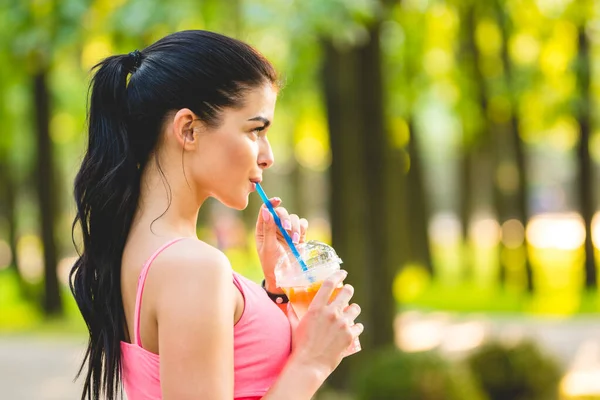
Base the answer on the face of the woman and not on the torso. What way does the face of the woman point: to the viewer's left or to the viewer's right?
to the viewer's right

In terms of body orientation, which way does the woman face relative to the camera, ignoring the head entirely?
to the viewer's right

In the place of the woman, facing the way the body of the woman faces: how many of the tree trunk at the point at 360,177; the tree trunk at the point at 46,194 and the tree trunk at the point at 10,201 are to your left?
3

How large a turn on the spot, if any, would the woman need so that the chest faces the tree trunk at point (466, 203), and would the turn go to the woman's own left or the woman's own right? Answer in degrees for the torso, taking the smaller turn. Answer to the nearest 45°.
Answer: approximately 90° to the woman's own left

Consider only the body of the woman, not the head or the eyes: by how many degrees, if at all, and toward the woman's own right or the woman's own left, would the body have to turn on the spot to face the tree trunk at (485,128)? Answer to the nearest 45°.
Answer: approximately 90° to the woman's own left

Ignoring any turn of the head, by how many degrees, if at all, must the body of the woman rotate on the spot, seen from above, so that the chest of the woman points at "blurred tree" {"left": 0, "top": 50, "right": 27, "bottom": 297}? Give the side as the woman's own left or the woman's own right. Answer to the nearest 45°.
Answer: approximately 90° to the woman's own left

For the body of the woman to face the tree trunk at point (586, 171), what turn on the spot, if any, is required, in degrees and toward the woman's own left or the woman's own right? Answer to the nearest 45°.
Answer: approximately 45° to the woman's own left

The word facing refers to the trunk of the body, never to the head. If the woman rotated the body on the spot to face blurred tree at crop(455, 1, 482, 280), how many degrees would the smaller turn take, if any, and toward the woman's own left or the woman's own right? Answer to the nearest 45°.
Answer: approximately 90° to the woman's own left
